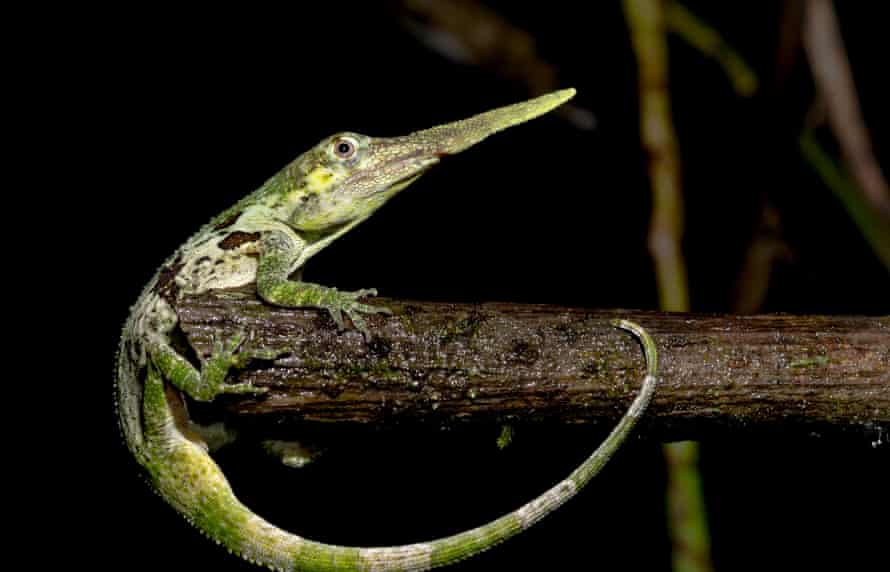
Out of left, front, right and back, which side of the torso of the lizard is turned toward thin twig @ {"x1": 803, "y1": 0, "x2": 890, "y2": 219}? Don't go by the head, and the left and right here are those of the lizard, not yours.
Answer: front

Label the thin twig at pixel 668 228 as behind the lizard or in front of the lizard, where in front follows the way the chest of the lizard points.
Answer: in front

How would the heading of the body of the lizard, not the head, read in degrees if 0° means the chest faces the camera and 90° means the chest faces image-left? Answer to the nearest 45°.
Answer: approximately 270°
